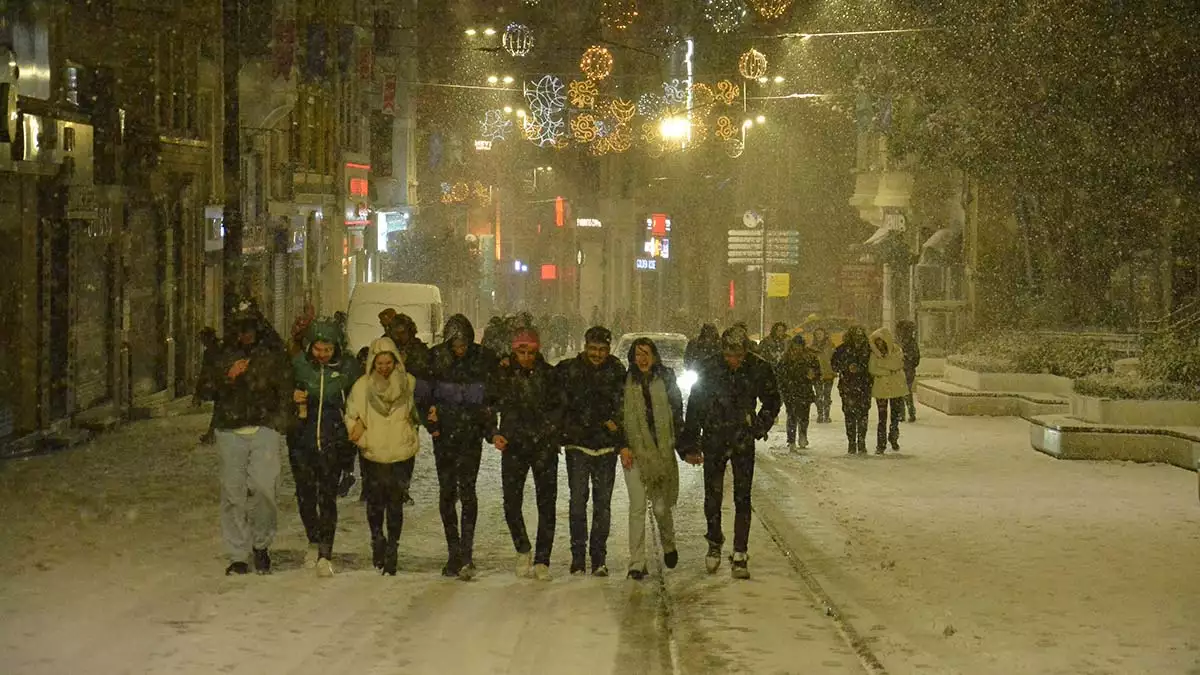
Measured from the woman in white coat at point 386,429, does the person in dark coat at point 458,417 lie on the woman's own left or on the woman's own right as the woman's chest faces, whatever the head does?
on the woman's own left

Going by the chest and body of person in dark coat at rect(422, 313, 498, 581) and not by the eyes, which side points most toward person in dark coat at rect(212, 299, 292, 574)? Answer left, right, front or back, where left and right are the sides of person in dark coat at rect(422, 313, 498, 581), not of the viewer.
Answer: right
